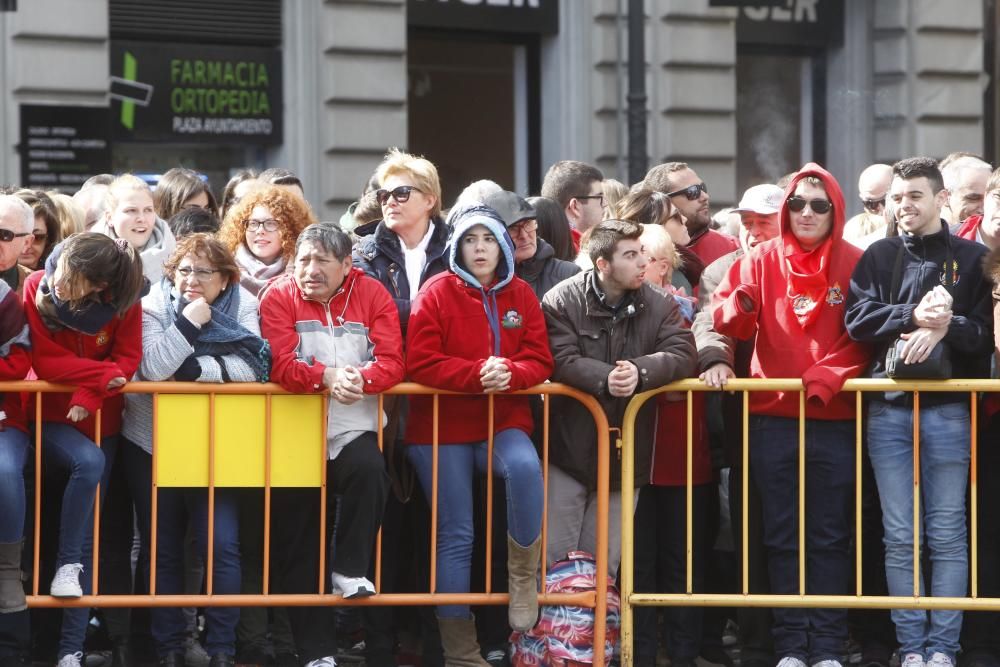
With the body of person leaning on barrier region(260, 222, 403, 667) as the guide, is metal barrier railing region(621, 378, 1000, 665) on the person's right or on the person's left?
on the person's left

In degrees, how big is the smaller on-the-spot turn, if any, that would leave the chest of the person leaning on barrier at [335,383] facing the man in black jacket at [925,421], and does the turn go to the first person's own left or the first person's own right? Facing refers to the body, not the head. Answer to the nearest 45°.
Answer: approximately 90° to the first person's own left

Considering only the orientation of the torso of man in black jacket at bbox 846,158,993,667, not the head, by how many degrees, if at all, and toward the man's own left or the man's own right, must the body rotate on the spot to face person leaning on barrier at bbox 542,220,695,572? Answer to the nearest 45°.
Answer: approximately 90° to the man's own right

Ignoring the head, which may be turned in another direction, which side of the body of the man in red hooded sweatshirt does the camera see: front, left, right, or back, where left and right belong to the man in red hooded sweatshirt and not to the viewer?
front

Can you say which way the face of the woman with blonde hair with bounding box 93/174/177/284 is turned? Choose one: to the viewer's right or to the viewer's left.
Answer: to the viewer's right

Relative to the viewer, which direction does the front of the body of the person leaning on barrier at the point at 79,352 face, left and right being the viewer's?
facing the viewer

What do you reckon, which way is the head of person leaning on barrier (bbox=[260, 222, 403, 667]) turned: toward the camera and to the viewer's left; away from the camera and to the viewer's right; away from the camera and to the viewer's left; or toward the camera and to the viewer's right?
toward the camera and to the viewer's left
